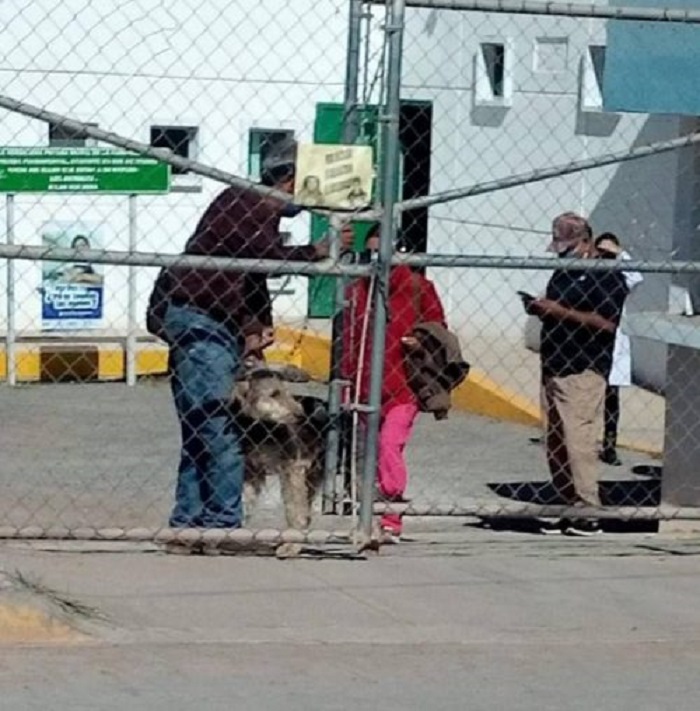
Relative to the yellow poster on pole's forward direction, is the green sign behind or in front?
behind

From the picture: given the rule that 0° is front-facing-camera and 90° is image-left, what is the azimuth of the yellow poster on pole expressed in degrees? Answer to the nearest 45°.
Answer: approximately 0°

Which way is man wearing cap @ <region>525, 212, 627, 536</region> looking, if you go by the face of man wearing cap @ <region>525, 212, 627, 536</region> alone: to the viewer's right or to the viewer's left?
to the viewer's left

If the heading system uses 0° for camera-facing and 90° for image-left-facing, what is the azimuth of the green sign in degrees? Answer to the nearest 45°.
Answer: approximately 0°

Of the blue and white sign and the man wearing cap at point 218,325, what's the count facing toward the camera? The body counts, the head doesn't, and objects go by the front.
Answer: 1
